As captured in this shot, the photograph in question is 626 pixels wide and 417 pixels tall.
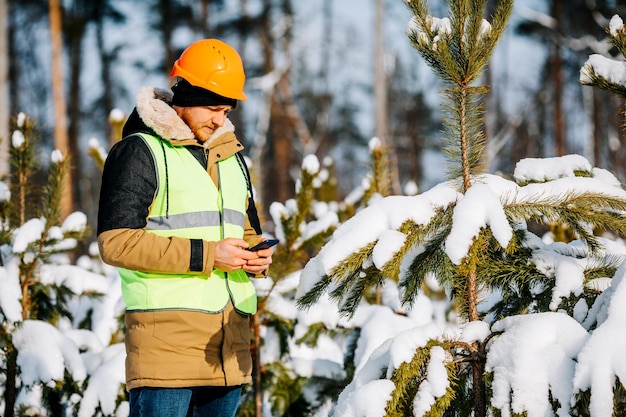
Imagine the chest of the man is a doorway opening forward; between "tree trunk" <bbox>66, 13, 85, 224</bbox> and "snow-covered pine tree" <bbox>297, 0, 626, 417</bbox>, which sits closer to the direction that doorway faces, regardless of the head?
the snow-covered pine tree

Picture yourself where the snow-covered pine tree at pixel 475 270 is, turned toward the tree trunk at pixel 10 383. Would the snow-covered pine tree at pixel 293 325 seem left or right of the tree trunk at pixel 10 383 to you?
right

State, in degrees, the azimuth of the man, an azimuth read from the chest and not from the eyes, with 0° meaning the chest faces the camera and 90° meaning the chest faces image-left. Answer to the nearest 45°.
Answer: approximately 315°

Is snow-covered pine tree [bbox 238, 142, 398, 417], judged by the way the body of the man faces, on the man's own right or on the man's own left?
on the man's own left

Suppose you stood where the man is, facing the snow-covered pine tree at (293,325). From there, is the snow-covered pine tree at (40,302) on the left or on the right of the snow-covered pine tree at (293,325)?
left

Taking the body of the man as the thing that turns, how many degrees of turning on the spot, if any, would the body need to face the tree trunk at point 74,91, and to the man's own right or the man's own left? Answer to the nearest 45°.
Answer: approximately 135° to the man's own left

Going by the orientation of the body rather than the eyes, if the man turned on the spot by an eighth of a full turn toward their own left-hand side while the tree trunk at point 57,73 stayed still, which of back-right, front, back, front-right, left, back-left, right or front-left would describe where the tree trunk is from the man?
left

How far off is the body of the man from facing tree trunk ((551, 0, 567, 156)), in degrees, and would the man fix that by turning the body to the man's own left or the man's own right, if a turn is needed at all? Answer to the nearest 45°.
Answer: approximately 90° to the man's own left

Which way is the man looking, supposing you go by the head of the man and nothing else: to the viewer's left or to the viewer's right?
to the viewer's right
